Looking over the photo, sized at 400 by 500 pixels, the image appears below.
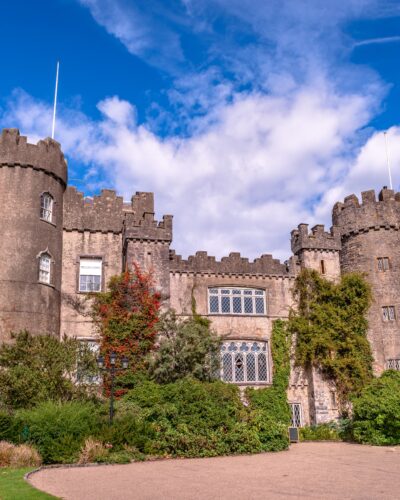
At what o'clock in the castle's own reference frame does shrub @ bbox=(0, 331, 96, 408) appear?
The shrub is roughly at 1 o'clock from the castle.

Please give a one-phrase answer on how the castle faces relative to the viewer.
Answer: facing the viewer

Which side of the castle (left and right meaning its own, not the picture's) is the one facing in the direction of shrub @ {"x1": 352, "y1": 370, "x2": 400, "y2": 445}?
left

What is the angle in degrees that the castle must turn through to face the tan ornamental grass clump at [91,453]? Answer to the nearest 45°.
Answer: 0° — it already faces it

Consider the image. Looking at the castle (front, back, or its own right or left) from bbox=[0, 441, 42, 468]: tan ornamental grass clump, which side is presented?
front
